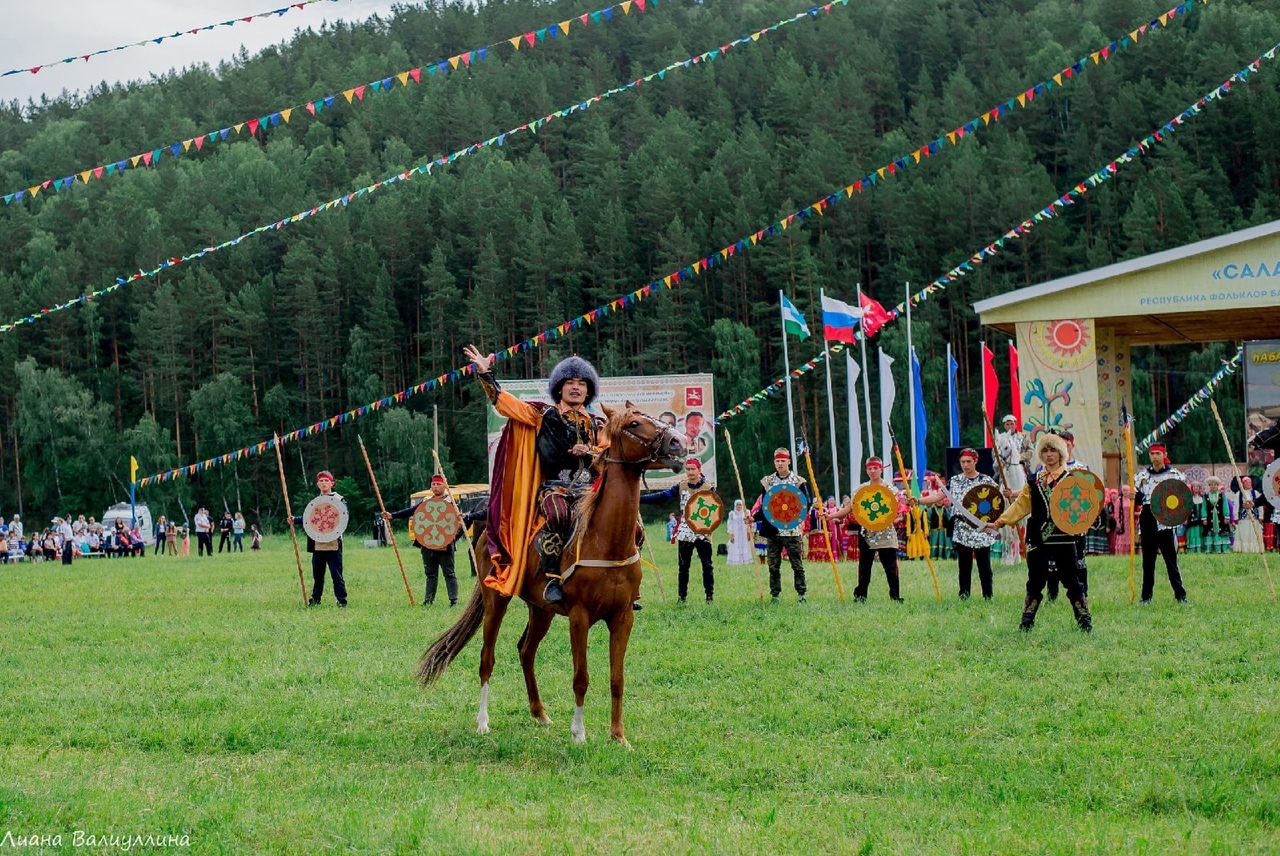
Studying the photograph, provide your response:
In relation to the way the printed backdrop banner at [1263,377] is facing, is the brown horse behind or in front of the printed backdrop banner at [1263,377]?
in front

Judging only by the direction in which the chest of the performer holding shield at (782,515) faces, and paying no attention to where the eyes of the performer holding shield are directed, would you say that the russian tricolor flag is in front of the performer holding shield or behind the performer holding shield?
behind

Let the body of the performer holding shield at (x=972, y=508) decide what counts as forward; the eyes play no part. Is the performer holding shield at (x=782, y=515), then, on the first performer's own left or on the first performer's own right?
on the first performer's own right

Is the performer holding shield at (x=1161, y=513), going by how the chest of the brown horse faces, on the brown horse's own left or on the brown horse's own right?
on the brown horse's own left

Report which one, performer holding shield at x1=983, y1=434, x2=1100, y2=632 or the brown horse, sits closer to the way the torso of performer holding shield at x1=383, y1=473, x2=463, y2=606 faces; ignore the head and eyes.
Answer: the brown horse

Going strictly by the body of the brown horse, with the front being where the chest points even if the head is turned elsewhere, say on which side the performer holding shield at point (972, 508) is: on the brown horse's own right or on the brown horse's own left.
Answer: on the brown horse's own left

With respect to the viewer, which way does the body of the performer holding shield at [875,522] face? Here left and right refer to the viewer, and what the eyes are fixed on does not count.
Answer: facing the viewer

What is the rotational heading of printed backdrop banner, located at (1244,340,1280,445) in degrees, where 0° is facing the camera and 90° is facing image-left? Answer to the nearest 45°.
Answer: approximately 0°

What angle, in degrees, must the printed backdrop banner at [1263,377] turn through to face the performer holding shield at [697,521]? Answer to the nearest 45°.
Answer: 0° — it already faces them

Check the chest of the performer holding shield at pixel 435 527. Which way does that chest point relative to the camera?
toward the camera

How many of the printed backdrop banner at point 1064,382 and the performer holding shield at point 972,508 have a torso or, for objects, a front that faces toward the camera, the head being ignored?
2

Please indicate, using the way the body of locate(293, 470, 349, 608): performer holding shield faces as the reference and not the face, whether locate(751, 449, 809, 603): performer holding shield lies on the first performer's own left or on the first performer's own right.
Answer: on the first performer's own left

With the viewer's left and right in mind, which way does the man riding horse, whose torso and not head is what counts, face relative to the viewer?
facing the viewer and to the right of the viewer

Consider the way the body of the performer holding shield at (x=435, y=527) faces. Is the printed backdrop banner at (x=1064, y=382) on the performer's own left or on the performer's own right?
on the performer's own left
